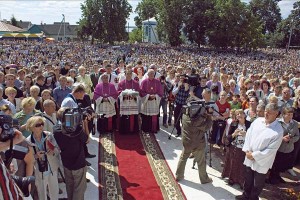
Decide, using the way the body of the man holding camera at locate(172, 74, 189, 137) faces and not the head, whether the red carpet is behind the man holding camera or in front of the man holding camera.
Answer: in front

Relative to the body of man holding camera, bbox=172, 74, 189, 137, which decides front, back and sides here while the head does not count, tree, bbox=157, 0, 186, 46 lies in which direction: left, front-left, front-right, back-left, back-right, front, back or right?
back-right

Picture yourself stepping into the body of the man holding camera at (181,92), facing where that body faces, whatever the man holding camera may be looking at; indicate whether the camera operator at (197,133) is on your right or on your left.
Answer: on your left

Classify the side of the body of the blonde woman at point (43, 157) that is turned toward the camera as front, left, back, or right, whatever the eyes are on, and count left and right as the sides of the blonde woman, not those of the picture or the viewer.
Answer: front

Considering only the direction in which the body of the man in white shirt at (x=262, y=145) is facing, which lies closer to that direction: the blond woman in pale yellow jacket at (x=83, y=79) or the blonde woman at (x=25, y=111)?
the blonde woman

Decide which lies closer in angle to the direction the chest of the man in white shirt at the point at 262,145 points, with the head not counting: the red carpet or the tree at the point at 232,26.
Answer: the red carpet

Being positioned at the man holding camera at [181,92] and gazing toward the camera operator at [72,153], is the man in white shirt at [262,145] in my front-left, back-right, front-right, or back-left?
front-left

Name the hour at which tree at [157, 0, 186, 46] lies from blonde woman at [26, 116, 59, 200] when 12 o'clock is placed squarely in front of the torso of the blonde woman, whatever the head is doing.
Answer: The tree is roughly at 7 o'clock from the blonde woman.

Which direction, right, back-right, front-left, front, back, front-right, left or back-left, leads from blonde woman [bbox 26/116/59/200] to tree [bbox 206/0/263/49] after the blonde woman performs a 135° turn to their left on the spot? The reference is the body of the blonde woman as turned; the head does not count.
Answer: front

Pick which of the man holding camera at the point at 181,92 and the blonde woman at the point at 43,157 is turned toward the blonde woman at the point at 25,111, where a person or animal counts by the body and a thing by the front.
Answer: the man holding camera

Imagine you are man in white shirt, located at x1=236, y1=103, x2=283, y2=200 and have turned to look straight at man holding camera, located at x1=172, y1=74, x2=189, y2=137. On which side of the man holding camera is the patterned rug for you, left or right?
left

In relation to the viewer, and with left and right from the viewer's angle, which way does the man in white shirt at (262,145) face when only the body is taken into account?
facing the viewer and to the left of the viewer

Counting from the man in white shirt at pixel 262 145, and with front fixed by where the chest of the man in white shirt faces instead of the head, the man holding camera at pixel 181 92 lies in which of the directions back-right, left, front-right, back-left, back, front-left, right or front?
right
